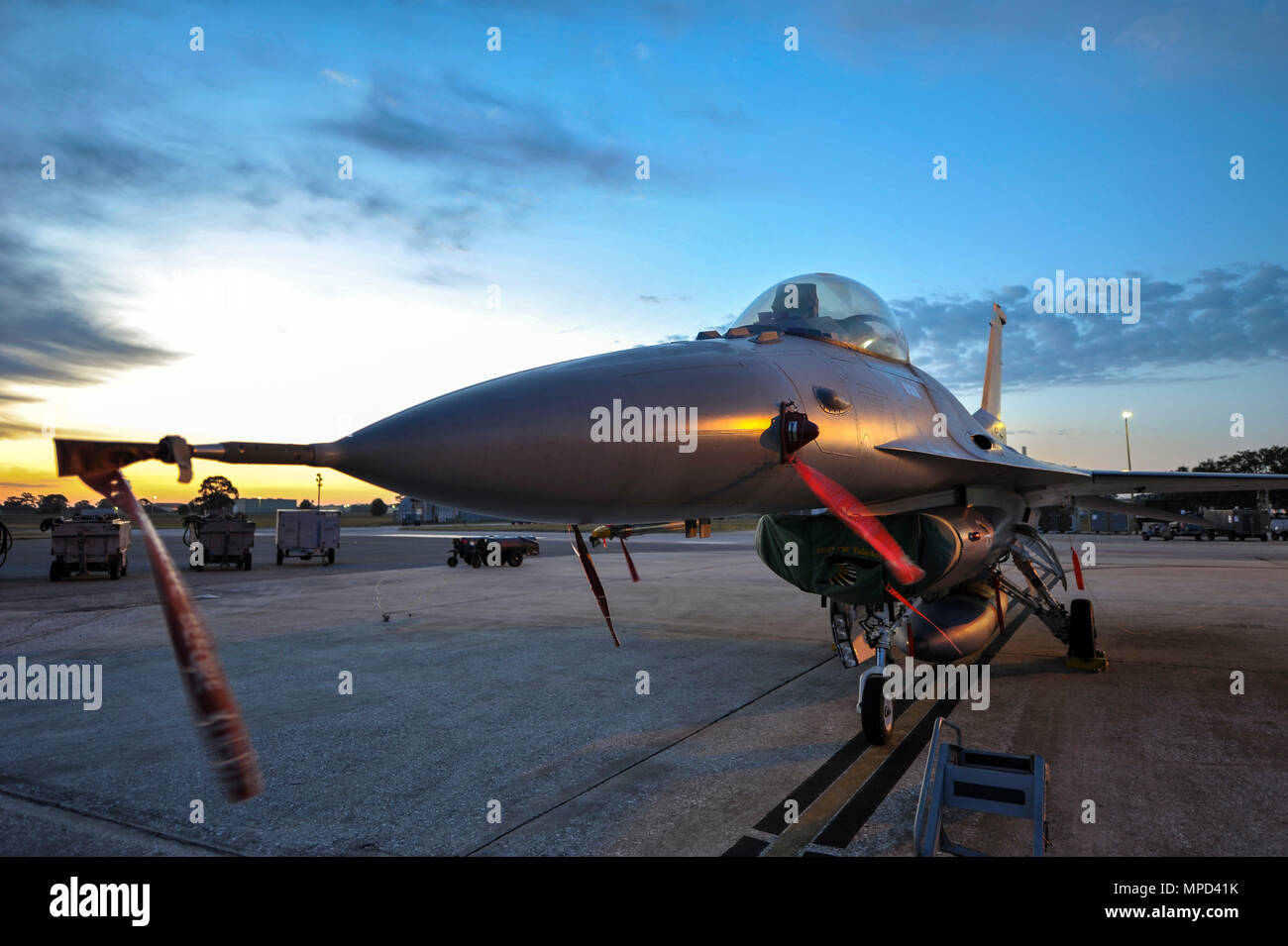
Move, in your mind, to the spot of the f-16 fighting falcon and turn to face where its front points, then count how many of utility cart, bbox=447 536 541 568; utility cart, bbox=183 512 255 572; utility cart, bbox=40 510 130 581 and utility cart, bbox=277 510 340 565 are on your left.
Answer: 0

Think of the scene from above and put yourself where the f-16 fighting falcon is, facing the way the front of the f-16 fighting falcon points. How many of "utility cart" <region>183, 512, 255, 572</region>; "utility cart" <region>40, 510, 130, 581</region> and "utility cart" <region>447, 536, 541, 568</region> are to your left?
0

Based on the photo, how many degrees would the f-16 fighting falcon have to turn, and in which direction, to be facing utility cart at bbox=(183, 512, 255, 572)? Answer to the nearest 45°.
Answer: approximately 90° to its right

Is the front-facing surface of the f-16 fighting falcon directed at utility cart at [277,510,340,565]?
no

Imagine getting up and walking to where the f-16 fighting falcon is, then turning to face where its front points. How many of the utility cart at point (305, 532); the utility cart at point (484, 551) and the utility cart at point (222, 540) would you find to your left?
0

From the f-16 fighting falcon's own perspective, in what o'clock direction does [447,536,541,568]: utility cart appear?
The utility cart is roughly at 4 o'clock from the f-16 fighting falcon.

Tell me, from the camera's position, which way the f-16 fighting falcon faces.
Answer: facing the viewer and to the left of the viewer

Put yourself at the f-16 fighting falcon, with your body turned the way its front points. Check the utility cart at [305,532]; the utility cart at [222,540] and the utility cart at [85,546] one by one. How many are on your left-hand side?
0
